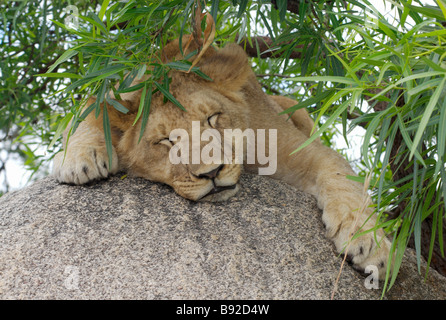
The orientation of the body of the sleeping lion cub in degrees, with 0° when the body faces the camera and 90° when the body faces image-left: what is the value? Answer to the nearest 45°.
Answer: approximately 0°
